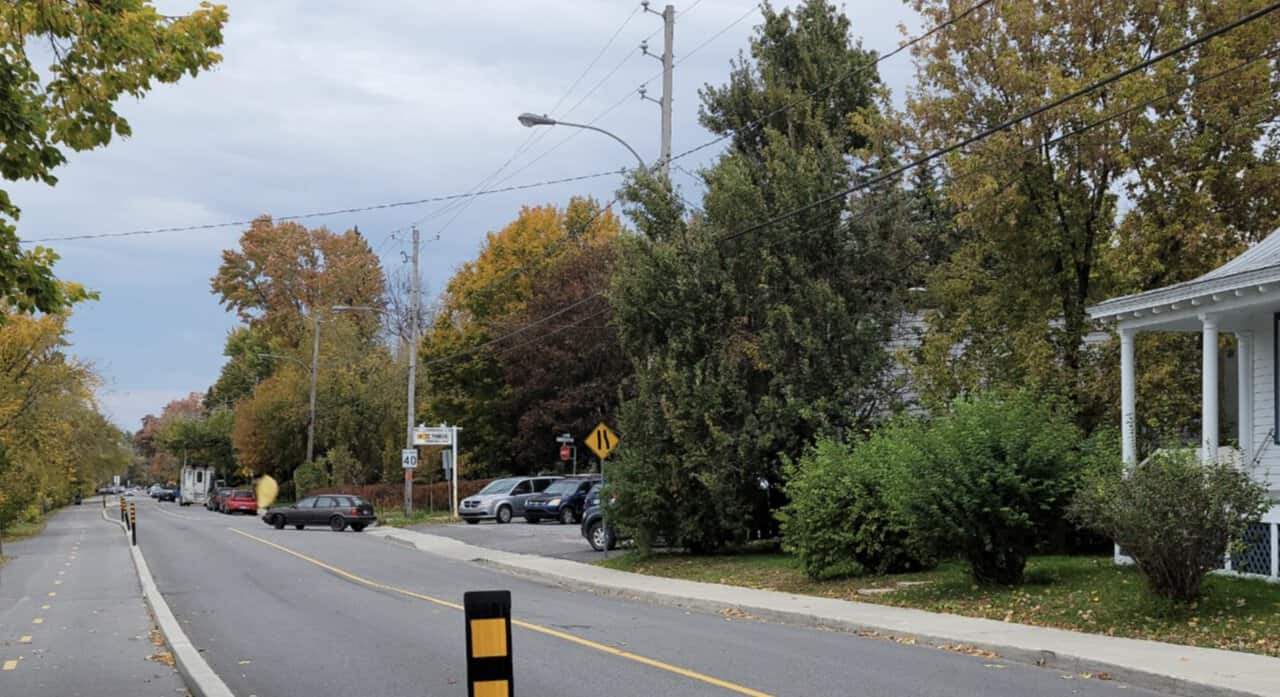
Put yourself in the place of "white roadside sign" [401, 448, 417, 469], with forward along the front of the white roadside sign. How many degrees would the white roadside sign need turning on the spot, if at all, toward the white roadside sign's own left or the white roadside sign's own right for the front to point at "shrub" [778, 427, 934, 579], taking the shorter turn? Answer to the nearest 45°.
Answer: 0° — it already faces it

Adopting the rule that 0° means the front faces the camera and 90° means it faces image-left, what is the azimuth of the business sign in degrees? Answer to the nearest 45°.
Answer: approximately 0°

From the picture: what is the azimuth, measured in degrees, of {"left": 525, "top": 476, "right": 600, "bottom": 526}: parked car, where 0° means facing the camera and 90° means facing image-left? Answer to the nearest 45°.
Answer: approximately 45°

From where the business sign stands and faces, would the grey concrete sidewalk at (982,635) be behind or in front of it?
in front

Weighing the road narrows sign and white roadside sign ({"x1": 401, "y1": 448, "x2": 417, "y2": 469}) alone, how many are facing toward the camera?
2

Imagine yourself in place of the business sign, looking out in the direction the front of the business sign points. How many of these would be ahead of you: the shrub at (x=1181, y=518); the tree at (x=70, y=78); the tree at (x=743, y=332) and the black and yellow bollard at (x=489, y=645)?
4

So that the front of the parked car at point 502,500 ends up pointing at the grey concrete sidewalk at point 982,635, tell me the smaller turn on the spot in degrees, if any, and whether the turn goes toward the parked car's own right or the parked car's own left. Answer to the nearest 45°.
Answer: approximately 45° to the parked car's own left
